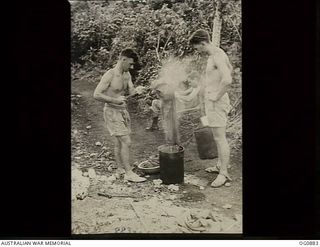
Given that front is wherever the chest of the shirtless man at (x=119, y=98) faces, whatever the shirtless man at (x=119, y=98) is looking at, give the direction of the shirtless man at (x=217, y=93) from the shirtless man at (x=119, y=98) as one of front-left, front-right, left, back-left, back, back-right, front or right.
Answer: front-left

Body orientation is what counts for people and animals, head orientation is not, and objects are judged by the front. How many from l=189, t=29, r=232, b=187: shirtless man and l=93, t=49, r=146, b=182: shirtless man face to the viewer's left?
1

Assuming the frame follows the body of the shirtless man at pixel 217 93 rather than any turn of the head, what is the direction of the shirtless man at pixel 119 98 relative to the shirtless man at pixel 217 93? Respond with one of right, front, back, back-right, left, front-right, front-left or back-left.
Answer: front

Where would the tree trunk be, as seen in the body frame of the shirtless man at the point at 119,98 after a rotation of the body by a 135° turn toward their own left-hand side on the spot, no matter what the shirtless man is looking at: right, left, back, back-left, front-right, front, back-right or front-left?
right

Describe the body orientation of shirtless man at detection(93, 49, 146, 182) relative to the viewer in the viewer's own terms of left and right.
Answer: facing the viewer and to the right of the viewer

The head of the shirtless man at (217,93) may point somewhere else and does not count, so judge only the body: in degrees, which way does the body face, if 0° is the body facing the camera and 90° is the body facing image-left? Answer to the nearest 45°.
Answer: approximately 90°
